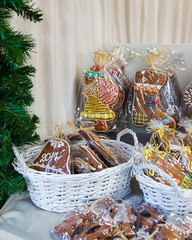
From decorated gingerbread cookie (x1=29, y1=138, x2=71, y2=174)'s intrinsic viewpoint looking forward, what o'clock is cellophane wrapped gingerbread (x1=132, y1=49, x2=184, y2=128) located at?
The cellophane wrapped gingerbread is roughly at 8 o'clock from the decorated gingerbread cookie.

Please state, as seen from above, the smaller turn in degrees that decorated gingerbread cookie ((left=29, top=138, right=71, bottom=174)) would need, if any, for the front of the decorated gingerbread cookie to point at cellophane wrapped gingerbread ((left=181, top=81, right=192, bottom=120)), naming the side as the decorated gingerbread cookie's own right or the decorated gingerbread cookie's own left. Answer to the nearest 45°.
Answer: approximately 90° to the decorated gingerbread cookie's own left

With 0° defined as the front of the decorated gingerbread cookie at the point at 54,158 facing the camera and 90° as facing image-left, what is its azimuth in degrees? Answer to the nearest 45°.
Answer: approximately 0°
